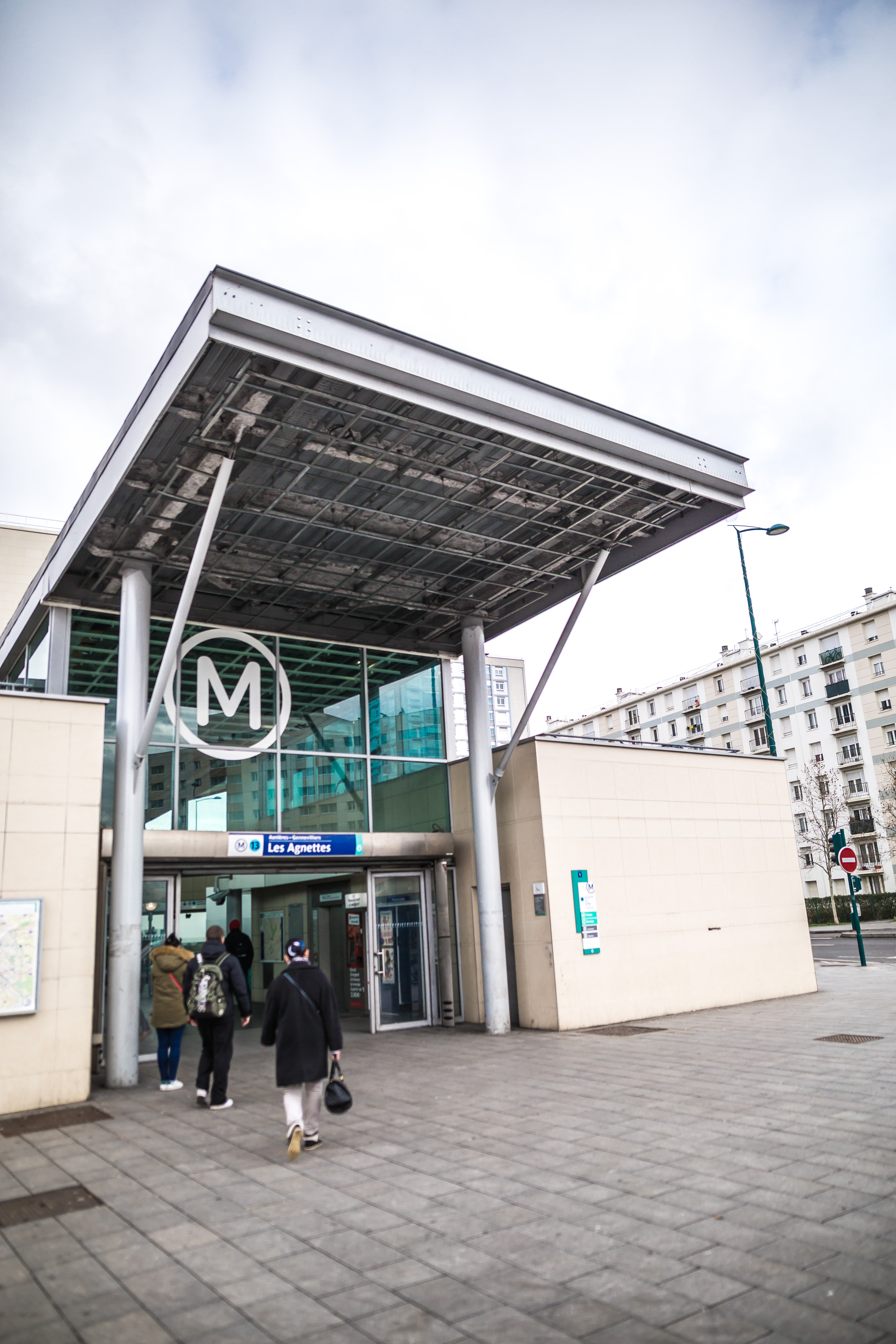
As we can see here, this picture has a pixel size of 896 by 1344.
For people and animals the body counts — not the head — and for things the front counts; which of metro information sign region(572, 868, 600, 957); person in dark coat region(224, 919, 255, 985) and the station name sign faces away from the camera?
the person in dark coat

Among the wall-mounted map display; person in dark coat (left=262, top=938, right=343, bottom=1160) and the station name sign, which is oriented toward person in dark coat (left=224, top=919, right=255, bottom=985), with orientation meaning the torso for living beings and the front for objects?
person in dark coat (left=262, top=938, right=343, bottom=1160)

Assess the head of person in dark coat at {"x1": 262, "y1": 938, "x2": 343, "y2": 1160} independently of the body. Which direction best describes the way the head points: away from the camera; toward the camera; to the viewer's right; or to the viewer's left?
away from the camera

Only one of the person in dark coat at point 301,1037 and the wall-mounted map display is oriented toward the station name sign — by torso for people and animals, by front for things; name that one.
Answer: the person in dark coat

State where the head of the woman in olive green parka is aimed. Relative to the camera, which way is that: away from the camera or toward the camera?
away from the camera

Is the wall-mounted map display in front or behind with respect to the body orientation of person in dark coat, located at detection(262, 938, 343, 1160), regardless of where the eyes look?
in front

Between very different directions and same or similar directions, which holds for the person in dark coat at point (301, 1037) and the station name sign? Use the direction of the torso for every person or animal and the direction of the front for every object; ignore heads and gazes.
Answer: very different directions

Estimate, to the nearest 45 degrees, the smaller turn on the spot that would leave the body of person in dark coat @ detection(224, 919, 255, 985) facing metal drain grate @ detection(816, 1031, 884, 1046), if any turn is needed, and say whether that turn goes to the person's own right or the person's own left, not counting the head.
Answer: approximately 135° to the person's own right

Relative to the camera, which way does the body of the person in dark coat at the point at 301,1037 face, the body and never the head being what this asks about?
away from the camera

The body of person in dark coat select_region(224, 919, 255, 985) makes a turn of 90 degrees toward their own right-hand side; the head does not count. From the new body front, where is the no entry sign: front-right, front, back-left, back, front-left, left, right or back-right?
front

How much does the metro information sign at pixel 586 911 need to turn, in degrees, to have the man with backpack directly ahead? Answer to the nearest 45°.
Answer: approximately 45° to its right

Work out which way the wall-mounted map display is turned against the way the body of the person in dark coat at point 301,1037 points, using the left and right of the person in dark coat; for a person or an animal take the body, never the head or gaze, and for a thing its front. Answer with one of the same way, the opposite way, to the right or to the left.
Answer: the opposite way

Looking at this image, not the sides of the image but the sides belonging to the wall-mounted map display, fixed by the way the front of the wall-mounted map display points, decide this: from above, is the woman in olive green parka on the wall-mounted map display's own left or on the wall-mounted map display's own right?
on the wall-mounted map display's own left

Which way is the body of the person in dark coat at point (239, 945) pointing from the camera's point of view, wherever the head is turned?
away from the camera

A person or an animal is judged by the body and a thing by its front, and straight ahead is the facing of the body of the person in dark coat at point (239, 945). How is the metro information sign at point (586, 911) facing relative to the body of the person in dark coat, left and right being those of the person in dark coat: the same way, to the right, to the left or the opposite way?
the opposite way
